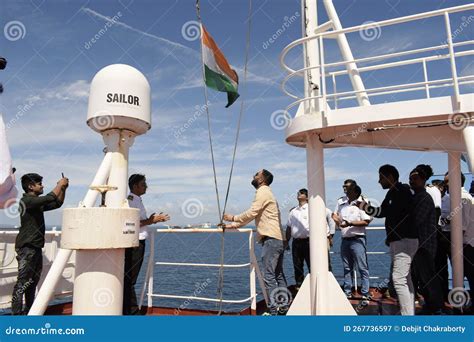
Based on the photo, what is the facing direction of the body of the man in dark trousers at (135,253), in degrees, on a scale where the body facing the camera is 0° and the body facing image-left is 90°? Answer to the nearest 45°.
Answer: approximately 270°

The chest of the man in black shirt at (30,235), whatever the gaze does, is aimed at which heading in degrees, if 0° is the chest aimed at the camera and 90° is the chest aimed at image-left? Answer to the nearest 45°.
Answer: approximately 270°

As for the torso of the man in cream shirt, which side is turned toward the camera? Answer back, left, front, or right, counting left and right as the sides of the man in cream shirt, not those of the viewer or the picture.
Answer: left

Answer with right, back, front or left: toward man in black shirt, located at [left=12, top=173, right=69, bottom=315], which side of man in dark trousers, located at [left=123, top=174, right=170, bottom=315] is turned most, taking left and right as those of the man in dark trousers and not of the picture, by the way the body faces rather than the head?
back

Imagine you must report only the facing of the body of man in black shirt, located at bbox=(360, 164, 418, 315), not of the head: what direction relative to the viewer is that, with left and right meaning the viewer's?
facing to the left of the viewer

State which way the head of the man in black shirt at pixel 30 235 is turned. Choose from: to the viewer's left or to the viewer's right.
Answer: to the viewer's right

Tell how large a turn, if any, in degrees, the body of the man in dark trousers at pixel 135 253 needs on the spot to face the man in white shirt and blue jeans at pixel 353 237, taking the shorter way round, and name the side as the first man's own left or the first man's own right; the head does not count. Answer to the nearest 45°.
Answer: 0° — they already face them

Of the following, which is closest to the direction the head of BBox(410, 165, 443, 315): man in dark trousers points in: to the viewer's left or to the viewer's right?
to the viewer's left

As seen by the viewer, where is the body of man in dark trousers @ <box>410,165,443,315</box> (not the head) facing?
to the viewer's left
